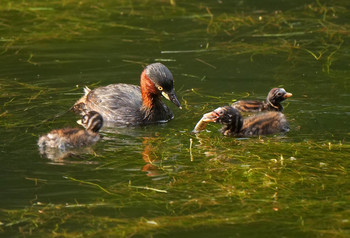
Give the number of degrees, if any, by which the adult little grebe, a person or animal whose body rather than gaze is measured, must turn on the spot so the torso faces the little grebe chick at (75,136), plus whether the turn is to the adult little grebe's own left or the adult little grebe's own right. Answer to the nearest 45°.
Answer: approximately 135° to the adult little grebe's own right

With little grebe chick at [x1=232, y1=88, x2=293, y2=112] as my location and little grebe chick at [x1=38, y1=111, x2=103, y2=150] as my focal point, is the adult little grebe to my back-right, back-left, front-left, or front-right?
front-right

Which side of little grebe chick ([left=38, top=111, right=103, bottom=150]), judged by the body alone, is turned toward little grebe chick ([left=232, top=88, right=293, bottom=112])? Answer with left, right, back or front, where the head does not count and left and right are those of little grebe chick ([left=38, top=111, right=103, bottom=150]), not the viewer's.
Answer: front

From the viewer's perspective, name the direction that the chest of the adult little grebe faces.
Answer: to the viewer's right

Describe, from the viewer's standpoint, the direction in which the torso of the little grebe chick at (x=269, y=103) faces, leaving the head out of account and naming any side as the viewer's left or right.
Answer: facing to the right of the viewer

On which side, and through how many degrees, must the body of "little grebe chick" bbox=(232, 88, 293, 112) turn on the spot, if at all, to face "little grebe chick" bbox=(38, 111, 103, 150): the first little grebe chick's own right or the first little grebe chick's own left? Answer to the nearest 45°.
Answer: approximately 135° to the first little grebe chick's own right

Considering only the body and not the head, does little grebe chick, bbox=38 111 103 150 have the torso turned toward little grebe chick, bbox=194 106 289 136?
yes

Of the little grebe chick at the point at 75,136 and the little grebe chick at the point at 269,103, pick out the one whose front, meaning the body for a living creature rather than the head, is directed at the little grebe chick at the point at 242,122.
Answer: the little grebe chick at the point at 75,136

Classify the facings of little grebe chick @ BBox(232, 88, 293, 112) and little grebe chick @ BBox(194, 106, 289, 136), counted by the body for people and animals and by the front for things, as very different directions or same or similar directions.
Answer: very different directions

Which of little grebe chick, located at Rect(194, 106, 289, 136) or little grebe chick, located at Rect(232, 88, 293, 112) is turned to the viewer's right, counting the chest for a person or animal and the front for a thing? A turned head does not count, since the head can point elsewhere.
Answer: little grebe chick, located at Rect(232, 88, 293, 112)

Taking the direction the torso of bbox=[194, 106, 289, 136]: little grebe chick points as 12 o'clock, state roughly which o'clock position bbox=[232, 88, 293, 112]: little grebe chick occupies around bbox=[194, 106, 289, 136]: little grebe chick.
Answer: bbox=[232, 88, 293, 112]: little grebe chick is roughly at 4 o'clock from bbox=[194, 106, 289, 136]: little grebe chick.

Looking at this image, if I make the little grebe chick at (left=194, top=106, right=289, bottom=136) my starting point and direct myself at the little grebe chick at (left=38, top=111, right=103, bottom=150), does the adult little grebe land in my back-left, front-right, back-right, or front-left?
front-right

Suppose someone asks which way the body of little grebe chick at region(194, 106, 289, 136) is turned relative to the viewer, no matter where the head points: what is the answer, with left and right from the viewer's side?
facing to the left of the viewer

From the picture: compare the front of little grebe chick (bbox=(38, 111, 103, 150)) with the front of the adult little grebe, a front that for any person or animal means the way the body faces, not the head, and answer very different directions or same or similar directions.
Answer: same or similar directions

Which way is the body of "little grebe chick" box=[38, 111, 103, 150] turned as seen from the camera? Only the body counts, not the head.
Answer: to the viewer's right

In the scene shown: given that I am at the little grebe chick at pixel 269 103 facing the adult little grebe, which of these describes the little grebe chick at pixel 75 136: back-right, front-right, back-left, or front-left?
front-left

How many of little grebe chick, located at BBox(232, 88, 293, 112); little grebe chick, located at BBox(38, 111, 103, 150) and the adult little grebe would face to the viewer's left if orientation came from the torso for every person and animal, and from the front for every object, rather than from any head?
0

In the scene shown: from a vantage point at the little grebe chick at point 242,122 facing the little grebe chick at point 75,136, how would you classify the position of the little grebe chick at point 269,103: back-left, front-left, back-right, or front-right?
back-right

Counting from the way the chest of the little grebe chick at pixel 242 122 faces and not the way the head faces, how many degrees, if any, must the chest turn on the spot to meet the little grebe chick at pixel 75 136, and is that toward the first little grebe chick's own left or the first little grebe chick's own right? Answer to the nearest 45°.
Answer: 0° — it already faces it
